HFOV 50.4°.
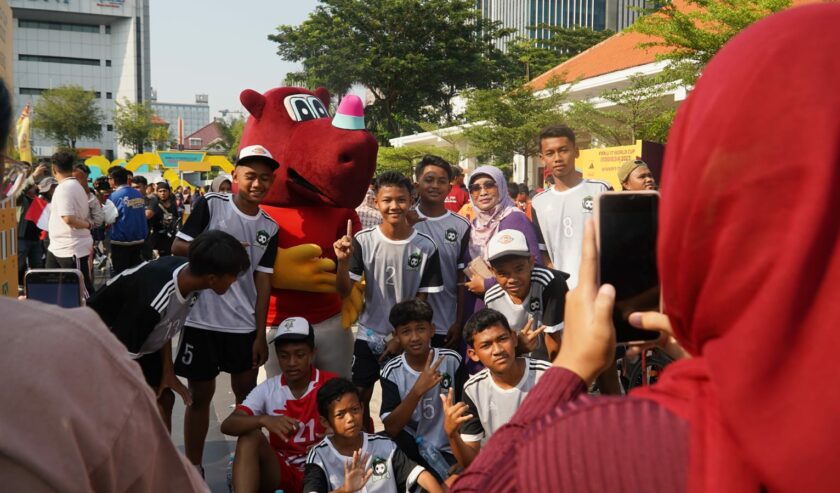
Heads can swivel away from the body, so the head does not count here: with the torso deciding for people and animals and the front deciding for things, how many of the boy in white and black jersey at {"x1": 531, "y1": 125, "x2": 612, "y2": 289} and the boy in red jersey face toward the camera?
2

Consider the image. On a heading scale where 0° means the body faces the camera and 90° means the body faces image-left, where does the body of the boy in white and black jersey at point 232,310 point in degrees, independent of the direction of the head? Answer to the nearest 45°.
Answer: approximately 315°

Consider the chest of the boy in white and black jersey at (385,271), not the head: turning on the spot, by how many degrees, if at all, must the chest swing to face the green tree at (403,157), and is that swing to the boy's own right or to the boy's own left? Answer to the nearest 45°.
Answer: approximately 180°

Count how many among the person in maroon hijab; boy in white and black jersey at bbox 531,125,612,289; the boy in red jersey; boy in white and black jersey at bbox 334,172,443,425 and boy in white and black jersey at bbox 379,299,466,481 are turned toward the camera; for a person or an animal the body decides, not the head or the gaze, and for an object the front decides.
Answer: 4

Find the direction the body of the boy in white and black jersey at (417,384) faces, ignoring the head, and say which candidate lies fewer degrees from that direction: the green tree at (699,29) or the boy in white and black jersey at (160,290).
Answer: the boy in white and black jersey

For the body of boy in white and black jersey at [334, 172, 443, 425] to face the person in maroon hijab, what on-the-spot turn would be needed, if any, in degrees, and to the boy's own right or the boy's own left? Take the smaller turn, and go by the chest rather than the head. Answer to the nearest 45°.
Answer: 0° — they already face them

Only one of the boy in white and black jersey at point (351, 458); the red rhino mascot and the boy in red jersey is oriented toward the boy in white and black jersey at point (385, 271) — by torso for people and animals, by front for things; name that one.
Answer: the red rhino mascot

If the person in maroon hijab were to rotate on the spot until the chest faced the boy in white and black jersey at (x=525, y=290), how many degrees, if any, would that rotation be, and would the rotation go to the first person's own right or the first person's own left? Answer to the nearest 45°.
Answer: approximately 45° to the first person's own right

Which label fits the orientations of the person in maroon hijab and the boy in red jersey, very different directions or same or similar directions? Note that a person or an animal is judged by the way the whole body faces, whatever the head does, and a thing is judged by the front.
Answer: very different directions
